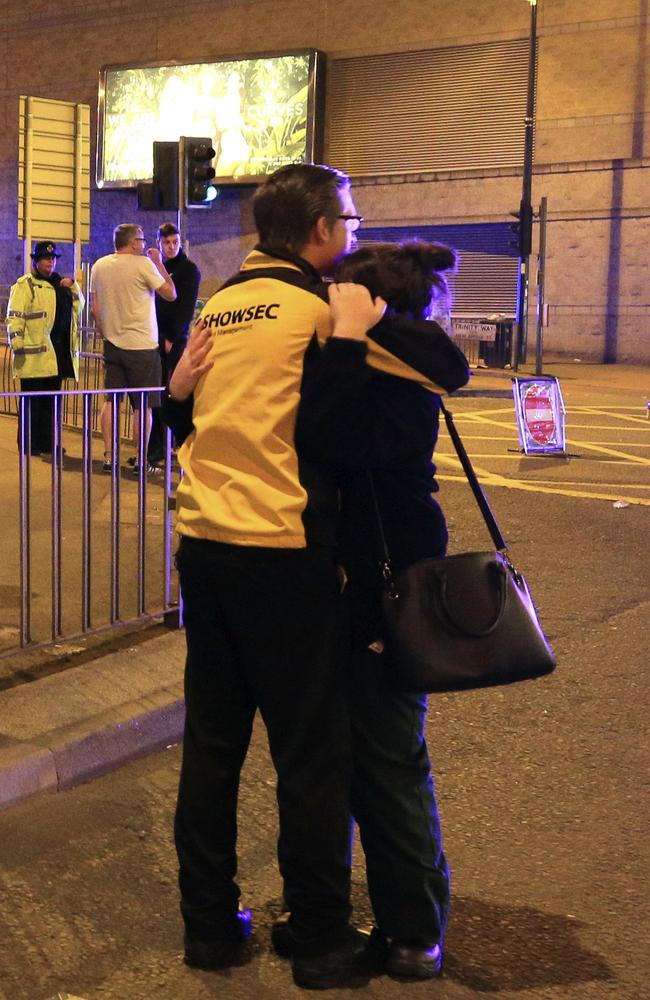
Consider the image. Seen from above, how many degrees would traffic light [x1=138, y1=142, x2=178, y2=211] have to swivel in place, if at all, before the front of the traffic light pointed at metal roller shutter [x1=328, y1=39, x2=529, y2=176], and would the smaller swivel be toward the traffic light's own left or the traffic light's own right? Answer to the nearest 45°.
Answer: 0° — it already faces it

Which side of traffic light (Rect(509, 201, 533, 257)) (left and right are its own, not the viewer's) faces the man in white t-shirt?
left

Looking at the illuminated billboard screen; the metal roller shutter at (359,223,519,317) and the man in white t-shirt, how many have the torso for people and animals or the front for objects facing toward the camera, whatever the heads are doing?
2

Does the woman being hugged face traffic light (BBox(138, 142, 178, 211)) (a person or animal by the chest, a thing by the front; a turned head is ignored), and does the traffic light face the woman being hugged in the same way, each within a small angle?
no

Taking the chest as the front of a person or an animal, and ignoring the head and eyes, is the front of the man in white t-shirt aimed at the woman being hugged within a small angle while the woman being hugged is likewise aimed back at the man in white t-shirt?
no

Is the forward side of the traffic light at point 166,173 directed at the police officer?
no

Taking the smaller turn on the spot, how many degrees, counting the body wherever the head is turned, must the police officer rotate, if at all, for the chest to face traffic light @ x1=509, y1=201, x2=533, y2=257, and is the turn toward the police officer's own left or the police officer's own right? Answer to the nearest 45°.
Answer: approximately 90° to the police officer's own left

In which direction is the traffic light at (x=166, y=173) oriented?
away from the camera

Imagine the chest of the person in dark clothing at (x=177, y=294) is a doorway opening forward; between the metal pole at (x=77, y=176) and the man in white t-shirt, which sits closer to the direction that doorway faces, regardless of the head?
the man in white t-shirt

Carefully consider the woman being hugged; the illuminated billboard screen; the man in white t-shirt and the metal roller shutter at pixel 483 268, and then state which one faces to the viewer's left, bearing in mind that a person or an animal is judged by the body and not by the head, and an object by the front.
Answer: the woman being hugged

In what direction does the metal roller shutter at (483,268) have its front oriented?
toward the camera

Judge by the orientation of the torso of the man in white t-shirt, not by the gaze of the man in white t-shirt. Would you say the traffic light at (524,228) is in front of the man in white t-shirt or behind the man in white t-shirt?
in front

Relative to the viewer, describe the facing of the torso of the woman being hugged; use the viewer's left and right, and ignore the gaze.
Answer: facing to the left of the viewer
